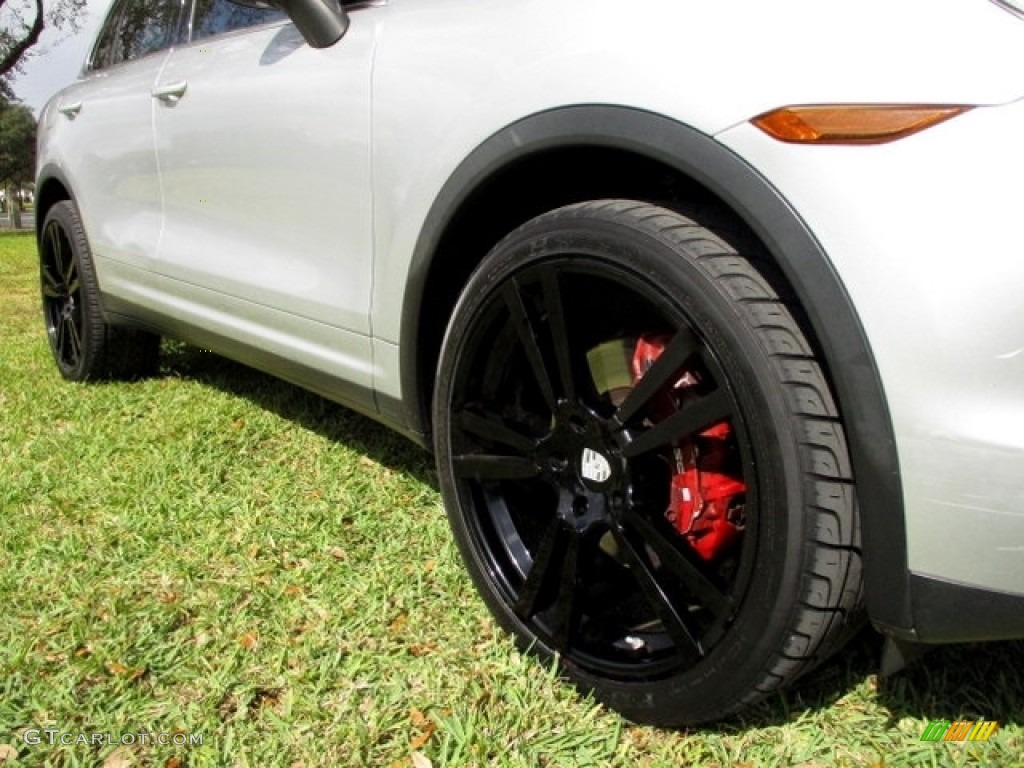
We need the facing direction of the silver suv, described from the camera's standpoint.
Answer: facing the viewer and to the right of the viewer
